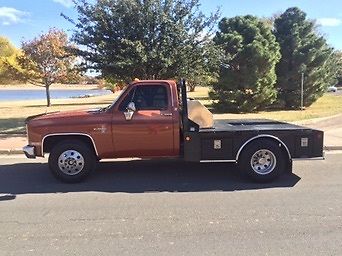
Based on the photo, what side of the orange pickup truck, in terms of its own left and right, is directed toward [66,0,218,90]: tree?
right

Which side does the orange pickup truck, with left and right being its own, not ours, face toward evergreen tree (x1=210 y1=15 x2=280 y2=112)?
right

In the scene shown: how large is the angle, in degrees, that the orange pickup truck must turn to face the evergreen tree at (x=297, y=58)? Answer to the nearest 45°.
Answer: approximately 135° to its right

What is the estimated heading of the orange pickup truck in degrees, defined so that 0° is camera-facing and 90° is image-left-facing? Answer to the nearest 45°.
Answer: approximately 90°

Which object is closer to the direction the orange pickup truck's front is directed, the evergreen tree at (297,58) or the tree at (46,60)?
the tree

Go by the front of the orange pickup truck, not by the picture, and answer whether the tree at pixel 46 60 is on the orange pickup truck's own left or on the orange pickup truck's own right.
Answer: on the orange pickup truck's own right

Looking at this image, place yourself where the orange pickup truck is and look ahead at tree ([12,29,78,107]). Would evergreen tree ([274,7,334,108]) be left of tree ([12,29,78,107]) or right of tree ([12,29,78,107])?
right

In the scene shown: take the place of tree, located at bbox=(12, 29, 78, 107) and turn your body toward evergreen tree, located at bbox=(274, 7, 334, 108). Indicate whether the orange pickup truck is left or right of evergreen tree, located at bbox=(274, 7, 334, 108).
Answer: right
